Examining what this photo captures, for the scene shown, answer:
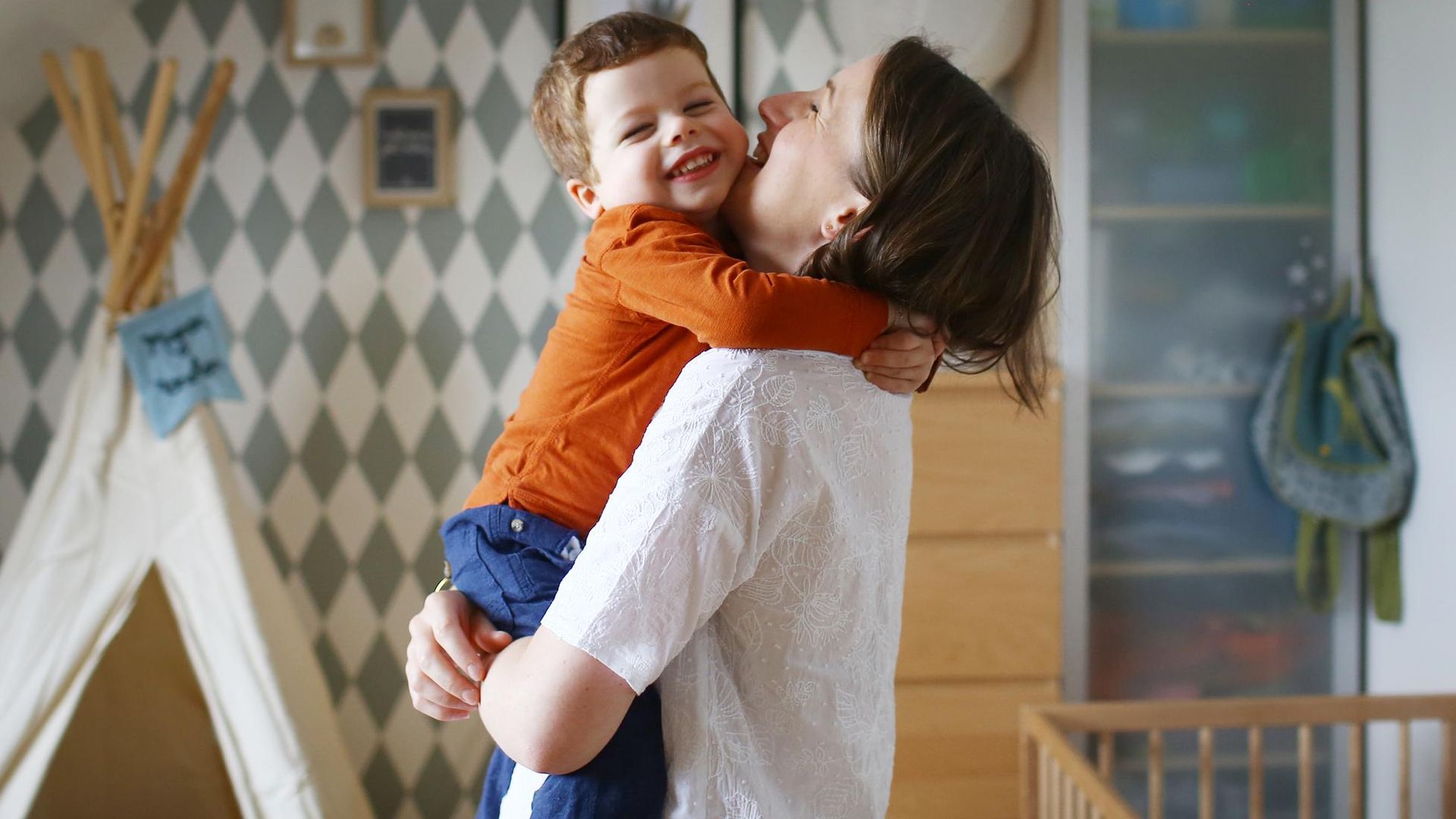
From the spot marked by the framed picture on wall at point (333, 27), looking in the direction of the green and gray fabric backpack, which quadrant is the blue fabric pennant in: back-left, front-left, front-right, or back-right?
back-right

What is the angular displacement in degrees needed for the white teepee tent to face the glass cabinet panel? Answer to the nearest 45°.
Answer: approximately 90° to its left

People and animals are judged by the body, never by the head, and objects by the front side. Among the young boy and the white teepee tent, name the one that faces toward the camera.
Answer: the white teepee tent

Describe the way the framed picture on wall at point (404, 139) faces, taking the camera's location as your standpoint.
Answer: facing the viewer

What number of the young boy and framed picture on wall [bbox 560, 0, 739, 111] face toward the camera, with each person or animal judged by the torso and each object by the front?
1

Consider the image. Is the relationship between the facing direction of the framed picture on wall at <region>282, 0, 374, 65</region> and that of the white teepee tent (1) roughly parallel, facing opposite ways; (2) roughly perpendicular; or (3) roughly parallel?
roughly parallel

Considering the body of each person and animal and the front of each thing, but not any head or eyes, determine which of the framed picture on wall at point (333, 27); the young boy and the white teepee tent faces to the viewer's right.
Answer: the young boy

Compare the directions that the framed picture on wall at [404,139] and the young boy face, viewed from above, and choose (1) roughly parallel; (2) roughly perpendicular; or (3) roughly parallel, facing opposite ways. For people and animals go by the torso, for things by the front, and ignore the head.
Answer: roughly perpendicular

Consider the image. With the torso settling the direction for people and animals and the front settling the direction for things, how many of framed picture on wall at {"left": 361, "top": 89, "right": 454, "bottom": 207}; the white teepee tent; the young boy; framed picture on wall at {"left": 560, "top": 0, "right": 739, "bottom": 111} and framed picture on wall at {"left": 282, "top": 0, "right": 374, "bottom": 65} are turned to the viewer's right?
1

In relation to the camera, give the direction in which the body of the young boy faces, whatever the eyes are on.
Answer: to the viewer's right

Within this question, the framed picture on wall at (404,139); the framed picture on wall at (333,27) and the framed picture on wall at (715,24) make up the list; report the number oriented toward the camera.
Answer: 3

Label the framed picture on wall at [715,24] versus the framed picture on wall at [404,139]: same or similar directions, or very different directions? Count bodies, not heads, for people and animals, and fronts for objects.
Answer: same or similar directions

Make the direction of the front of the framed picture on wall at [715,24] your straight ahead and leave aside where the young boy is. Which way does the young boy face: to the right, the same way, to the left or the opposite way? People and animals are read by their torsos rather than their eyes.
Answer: to the left

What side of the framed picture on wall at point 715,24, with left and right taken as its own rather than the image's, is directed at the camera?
front

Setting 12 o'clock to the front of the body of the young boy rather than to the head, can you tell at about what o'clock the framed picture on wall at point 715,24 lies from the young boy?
The framed picture on wall is roughly at 9 o'clock from the young boy.

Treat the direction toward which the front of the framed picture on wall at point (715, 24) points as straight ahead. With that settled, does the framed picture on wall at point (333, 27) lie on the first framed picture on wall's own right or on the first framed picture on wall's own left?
on the first framed picture on wall's own right

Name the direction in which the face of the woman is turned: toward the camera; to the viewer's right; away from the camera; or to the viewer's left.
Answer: to the viewer's left
